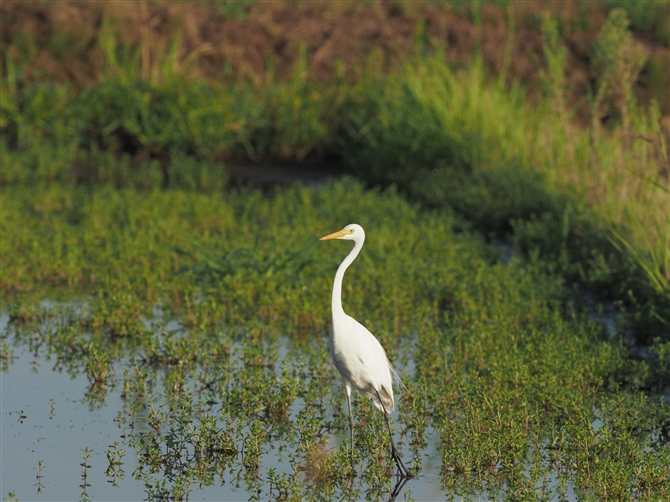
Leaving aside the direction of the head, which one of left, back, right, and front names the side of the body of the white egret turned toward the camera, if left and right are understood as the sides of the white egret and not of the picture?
left
